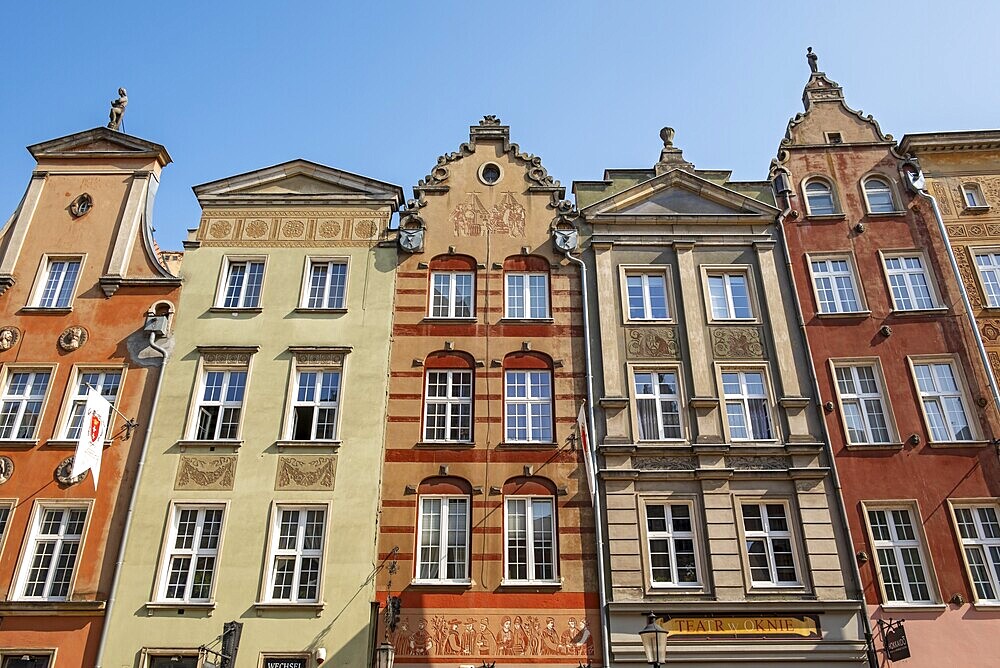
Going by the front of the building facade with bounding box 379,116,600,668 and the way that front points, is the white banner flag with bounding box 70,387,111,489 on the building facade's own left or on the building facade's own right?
on the building facade's own right

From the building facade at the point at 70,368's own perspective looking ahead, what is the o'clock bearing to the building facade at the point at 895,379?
the building facade at the point at 895,379 is roughly at 10 o'clock from the building facade at the point at 70,368.

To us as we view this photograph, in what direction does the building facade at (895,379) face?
facing the viewer

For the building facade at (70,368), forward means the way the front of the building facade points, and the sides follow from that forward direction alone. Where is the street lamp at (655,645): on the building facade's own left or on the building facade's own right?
on the building facade's own left

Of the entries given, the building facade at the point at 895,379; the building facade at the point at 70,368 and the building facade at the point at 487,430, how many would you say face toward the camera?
3

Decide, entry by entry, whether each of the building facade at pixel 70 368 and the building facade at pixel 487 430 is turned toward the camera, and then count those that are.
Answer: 2

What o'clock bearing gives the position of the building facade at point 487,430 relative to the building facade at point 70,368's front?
the building facade at point 487,430 is roughly at 10 o'clock from the building facade at point 70,368.

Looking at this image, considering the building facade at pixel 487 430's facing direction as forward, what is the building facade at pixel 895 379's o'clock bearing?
the building facade at pixel 895 379 is roughly at 9 o'clock from the building facade at pixel 487 430.

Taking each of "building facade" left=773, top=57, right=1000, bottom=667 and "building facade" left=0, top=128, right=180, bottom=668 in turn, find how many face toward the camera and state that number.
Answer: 2

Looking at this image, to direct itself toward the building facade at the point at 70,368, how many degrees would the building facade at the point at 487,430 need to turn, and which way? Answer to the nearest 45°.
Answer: approximately 90° to its right

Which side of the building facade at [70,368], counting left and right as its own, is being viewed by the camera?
front
